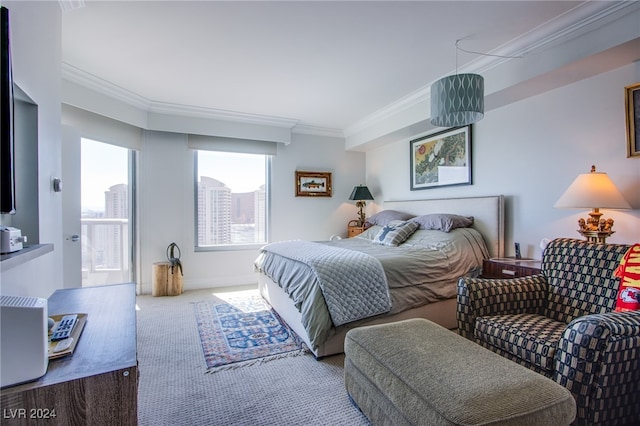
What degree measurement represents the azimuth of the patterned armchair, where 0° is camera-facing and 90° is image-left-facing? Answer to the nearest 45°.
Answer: approximately 45°

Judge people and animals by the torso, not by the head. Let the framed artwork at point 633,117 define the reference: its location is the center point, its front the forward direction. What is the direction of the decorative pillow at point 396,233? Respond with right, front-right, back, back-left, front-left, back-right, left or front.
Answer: front-right

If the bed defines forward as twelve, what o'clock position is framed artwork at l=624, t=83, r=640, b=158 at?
The framed artwork is roughly at 8 o'clock from the bed.

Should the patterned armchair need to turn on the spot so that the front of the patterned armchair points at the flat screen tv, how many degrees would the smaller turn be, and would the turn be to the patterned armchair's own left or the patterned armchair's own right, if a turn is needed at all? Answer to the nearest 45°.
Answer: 0° — it already faces it

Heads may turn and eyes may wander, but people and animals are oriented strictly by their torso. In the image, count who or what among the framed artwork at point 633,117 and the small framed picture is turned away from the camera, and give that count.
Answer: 0

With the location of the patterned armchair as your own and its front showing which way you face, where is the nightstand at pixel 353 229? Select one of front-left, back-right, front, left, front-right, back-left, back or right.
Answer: right

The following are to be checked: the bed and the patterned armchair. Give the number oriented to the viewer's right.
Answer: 0

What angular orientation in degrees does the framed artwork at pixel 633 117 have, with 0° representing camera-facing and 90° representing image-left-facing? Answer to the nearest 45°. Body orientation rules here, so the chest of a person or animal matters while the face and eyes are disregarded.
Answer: approximately 45°

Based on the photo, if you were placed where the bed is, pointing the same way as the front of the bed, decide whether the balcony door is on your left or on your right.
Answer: on your right

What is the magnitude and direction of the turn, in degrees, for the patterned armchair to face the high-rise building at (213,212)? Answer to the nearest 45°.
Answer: approximately 45° to its right
